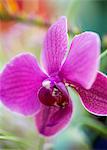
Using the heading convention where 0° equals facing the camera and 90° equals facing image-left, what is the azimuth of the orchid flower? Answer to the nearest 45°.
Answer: approximately 45°
